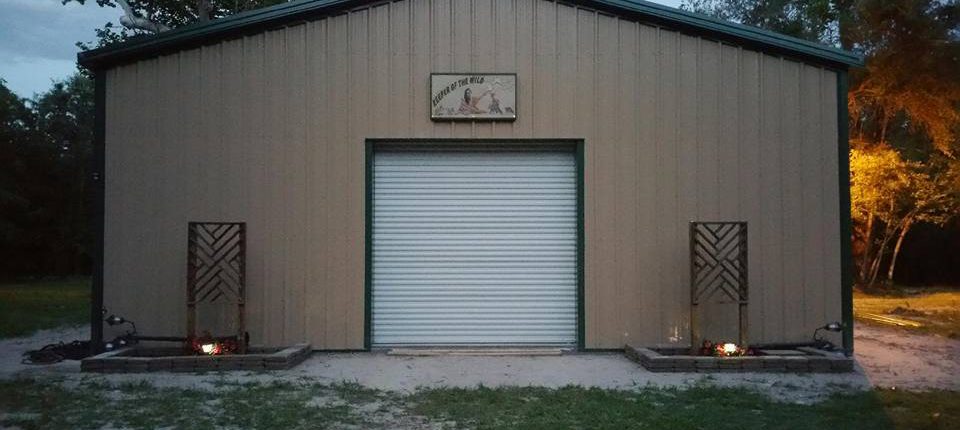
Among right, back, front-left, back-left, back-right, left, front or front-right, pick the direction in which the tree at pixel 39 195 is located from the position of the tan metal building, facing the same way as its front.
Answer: back-right

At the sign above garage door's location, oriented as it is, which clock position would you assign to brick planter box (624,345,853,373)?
The brick planter box is roughly at 10 o'clock from the sign above garage door.

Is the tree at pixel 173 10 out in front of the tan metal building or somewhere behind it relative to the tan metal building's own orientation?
behind

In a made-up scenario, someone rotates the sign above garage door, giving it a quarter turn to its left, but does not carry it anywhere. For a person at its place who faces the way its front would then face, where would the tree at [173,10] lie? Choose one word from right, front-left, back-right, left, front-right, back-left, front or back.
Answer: back-left

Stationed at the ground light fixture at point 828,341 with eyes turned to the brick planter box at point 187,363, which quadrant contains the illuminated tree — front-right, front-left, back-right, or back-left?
back-right

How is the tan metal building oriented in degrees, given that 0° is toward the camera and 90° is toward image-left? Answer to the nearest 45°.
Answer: approximately 0°

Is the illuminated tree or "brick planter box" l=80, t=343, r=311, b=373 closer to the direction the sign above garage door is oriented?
the brick planter box

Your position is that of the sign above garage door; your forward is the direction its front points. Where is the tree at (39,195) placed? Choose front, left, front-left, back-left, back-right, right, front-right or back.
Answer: back-right

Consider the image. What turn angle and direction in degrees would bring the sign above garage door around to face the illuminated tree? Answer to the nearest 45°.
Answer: approximately 135° to its left

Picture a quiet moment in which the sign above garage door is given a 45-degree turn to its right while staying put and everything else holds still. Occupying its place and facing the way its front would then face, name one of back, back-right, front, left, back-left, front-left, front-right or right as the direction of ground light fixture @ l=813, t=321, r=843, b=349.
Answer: back-left
